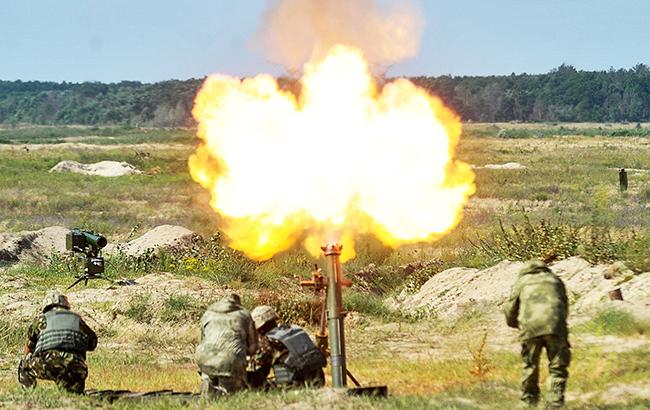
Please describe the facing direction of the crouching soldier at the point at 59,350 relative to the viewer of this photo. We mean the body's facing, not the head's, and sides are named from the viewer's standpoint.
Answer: facing away from the viewer

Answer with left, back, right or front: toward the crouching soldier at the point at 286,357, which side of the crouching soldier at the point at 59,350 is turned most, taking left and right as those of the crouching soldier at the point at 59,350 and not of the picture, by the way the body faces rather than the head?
right

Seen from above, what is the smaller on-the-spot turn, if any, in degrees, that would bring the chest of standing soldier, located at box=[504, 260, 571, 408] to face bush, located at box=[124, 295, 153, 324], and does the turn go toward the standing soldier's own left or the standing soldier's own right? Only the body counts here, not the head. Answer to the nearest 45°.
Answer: approximately 45° to the standing soldier's own left

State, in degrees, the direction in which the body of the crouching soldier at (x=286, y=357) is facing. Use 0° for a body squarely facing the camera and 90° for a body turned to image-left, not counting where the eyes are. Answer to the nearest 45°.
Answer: approximately 135°

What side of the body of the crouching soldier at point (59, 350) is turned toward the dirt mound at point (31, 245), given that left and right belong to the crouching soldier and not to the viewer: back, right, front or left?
front

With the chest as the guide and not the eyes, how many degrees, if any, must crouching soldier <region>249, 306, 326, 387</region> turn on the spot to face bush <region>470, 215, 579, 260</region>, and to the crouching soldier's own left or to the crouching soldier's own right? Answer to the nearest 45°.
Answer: approximately 90° to the crouching soldier's own right

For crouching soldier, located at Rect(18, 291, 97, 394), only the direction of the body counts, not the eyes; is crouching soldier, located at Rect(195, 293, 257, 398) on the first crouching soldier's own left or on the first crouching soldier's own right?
on the first crouching soldier's own right

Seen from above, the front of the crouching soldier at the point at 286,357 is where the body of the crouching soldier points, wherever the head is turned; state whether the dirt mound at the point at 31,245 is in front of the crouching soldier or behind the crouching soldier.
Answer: in front

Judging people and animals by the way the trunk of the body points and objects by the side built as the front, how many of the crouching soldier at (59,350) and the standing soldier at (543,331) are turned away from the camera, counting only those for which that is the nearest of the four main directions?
2

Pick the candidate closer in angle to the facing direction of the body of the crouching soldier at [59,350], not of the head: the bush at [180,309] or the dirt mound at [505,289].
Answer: the bush

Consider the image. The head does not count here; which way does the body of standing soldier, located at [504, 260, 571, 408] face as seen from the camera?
away from the camera

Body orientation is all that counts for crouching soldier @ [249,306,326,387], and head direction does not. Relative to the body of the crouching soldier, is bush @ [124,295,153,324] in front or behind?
in front

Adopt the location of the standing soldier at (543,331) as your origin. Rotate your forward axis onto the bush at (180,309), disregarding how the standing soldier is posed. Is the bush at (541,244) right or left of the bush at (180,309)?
right
